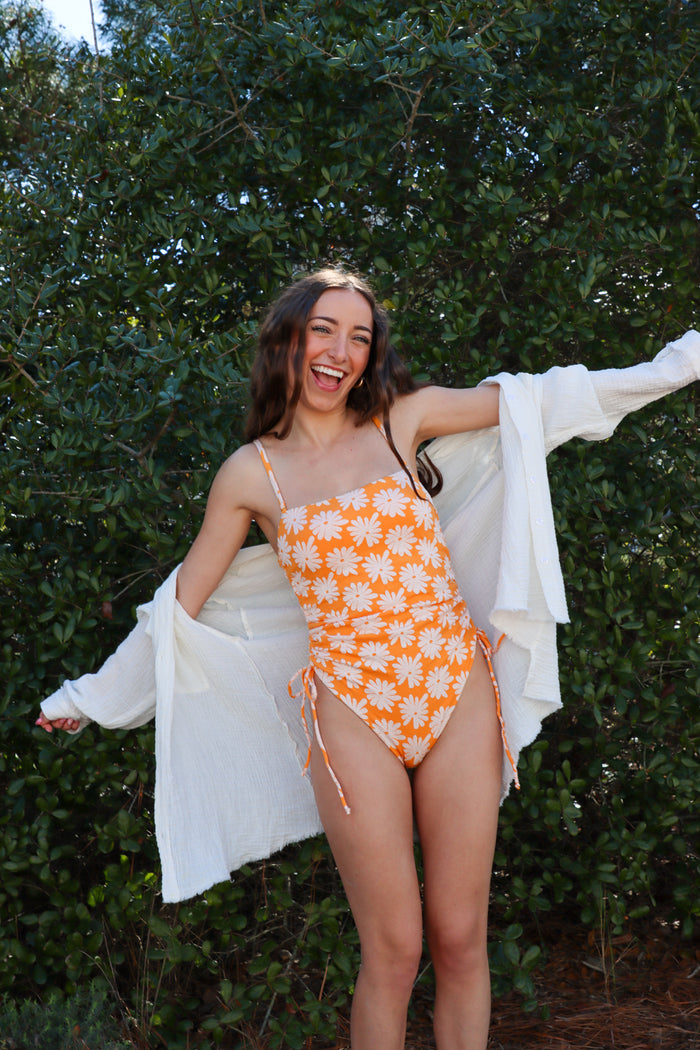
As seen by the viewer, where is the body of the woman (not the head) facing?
toward the camera
